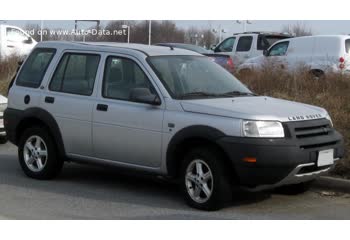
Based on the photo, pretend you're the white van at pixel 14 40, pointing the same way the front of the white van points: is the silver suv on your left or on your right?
on your right

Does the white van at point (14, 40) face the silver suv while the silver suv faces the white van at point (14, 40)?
no

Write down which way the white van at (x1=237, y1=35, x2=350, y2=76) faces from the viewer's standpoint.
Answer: facing away from the viewer and to the left of the viewer

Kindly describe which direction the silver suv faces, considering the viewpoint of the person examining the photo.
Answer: facing the viewer and to the right of the viewer

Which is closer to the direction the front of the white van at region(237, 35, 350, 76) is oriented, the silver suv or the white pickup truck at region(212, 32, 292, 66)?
the white pickup truck

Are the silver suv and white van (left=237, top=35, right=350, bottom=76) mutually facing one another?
no

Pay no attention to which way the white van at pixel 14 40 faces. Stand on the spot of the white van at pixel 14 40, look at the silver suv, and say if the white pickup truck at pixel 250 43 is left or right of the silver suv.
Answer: left

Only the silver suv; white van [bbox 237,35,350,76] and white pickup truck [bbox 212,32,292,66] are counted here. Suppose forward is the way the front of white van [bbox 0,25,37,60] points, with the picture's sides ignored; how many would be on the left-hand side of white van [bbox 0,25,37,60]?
0

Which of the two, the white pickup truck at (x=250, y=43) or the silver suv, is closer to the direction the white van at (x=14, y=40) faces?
the white pickup truck

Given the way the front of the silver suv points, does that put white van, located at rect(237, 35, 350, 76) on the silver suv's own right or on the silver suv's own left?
on the silver suv's own left

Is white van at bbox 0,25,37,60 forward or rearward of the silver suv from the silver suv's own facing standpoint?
rearward

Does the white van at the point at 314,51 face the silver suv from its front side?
no

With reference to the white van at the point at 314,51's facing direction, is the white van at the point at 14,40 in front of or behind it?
in front

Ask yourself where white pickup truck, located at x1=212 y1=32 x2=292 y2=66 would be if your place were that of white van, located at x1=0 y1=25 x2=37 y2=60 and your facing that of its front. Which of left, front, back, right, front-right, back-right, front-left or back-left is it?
front-right

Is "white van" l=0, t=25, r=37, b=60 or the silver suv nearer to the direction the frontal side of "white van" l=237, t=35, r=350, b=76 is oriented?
the white van

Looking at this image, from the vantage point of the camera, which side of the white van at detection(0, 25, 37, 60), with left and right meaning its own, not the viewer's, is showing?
right
